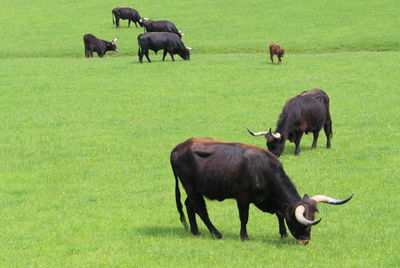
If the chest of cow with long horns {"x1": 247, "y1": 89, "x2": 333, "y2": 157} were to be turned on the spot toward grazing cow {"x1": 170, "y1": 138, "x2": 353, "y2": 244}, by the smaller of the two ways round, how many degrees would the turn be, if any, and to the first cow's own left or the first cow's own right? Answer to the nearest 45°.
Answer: approximately 45° to the first cow's own left

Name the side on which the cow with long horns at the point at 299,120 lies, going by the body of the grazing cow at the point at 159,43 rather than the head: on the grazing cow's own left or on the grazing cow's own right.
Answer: on the grazing cow's own right

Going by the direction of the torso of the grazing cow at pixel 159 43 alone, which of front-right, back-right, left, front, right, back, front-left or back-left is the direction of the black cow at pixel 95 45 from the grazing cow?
back-left

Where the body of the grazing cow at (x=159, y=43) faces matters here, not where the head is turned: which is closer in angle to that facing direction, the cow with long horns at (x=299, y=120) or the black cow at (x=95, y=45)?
the cow with long horns

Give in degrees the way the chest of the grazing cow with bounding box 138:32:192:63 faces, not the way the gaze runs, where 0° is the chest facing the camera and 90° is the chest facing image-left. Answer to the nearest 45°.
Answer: approximately 270°

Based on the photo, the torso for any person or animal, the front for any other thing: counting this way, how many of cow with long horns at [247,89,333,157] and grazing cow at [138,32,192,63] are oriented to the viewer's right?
1

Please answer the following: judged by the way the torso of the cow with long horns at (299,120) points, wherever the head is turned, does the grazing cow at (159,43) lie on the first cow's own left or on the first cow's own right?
on the first cow's own right
